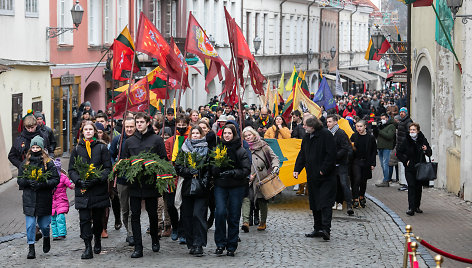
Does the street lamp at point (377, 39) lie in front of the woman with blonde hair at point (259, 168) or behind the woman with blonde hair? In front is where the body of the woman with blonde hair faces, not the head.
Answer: behind

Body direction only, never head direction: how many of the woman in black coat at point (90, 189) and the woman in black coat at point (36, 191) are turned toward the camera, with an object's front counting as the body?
2

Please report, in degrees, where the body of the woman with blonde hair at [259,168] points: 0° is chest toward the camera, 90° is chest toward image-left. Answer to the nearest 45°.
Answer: approximately 45°

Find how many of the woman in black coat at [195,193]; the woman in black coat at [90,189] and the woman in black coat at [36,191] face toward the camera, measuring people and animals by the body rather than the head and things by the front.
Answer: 3

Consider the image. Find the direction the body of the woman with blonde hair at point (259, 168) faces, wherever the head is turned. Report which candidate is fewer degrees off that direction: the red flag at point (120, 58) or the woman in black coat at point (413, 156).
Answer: the red flag

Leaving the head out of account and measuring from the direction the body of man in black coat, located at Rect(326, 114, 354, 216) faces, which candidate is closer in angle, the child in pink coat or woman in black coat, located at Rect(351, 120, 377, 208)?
the child in pink coat

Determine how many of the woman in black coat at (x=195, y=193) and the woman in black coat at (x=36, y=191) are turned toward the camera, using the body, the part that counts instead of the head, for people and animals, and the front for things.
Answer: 2

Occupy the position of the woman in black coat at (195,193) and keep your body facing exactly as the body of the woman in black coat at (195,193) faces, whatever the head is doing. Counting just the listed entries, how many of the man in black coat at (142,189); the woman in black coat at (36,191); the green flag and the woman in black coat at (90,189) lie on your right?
3
